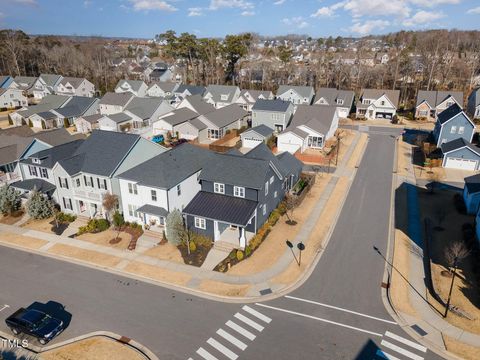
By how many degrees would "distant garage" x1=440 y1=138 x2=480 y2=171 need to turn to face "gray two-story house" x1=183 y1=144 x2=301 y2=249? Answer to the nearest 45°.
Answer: approximately 45° to its right

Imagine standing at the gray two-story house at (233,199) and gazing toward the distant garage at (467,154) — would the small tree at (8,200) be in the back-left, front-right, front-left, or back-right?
back-left

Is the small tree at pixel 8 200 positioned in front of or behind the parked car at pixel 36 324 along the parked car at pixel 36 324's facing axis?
behind

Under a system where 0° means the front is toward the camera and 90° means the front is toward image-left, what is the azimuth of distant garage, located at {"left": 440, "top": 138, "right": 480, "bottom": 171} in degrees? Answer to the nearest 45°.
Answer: approximately 0°

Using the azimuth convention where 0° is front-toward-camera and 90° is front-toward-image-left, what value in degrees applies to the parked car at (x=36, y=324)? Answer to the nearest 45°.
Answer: approximately 315°

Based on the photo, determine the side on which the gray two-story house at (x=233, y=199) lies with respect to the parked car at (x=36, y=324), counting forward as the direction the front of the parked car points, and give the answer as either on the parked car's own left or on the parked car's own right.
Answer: on the parked car's own left

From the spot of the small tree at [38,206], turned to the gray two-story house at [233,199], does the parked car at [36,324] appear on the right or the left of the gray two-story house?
right

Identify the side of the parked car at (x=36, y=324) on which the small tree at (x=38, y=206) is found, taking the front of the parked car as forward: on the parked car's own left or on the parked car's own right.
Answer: on the parked car's own left

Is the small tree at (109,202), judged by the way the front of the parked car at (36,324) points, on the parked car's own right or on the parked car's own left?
on the parked car's own left
